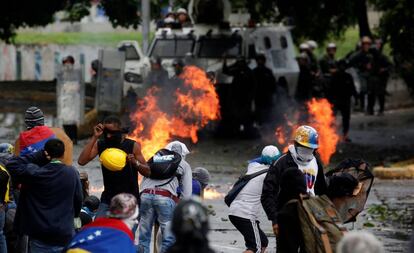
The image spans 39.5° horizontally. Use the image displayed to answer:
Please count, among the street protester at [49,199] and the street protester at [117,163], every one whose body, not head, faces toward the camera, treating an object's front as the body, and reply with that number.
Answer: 1

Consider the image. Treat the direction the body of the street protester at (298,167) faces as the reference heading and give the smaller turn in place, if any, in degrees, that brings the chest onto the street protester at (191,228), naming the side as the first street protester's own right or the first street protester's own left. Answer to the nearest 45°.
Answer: approximately 45° to the first street protester's own right

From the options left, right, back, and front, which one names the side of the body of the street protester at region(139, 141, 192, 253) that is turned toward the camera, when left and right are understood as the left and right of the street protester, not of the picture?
back

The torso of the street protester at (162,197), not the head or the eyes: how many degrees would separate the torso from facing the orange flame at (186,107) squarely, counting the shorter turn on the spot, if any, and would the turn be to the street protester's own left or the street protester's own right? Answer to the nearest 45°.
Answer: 0° — they already face it

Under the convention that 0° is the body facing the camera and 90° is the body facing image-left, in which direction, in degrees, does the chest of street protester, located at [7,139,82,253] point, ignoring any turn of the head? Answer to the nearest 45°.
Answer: approximately 180°

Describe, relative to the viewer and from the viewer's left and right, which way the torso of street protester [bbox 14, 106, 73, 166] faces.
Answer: facing away from the viewer

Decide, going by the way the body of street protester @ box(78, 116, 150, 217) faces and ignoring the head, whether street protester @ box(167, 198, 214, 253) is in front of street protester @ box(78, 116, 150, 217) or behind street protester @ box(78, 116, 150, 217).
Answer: in front

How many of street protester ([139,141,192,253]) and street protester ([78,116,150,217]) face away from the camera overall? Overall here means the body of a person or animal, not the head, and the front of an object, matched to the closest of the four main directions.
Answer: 1

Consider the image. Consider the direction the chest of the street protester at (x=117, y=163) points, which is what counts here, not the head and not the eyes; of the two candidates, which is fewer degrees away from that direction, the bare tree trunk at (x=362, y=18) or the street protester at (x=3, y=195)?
the street protester

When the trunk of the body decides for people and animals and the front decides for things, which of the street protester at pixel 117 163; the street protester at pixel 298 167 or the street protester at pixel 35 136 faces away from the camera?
the street protester at pixel 35 136

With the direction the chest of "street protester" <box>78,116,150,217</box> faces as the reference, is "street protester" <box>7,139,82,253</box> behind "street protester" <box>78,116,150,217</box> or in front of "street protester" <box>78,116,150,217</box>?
in front

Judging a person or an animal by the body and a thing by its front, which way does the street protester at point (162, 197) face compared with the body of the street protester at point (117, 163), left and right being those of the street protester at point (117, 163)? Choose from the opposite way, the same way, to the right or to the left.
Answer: the opposite way
